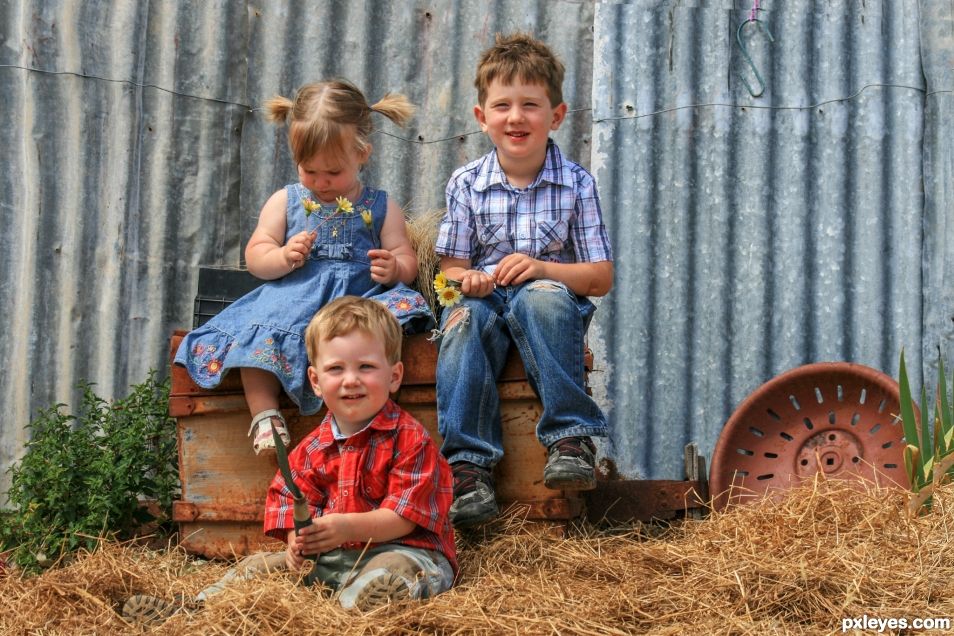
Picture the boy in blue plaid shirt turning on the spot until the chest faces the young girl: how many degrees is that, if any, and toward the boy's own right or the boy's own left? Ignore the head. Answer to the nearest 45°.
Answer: approximately 90° to the boy's own right

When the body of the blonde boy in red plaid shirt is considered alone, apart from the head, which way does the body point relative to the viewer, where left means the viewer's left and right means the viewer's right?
facing the viewer and to the left of the viewer

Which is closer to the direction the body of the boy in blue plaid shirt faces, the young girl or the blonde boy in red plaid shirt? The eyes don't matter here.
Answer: the blonde boy in red plaid shirt

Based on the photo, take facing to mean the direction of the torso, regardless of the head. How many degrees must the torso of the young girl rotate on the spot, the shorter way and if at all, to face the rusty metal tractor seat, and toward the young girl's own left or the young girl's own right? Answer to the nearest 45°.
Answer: approximately 90° to the young girl's own left

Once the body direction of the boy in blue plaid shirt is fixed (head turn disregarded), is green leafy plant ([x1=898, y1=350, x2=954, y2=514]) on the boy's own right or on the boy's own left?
on the boy's own left

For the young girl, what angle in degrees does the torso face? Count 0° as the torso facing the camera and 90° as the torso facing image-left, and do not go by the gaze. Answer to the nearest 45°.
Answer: approximately 0°

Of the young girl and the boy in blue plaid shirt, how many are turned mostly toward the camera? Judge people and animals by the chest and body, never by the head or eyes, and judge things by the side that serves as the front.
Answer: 2

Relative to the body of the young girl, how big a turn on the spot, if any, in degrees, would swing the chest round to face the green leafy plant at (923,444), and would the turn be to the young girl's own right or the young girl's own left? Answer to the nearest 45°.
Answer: approximately 90° to the young girl's own left

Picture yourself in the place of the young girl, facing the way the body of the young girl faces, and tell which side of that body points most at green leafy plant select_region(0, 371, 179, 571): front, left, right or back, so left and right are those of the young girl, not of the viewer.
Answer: right
